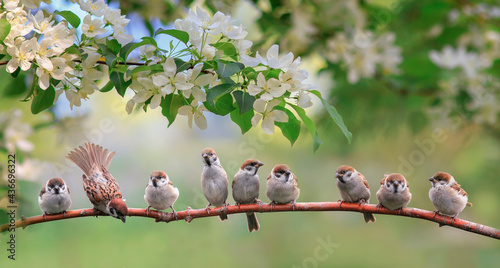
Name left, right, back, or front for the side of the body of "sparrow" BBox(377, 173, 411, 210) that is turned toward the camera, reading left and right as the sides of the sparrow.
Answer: front

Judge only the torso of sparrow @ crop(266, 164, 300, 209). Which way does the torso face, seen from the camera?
toward the camera

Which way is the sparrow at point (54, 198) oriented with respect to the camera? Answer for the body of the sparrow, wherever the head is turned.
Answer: toward the camera

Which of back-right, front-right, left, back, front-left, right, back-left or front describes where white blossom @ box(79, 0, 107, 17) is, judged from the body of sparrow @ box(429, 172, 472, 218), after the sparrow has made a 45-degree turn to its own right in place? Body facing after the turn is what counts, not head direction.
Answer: front-left

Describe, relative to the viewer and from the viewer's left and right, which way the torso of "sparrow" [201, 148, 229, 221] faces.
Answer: facing the viewer and to the left of the viewer

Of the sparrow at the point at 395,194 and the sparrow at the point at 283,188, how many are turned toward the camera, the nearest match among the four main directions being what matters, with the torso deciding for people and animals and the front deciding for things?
2

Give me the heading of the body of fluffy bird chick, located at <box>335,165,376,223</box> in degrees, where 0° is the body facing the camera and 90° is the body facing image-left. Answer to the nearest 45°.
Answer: approximately 45°

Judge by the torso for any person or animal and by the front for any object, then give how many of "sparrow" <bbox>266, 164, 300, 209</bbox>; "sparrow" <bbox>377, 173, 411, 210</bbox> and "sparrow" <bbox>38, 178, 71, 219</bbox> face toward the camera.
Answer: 3
